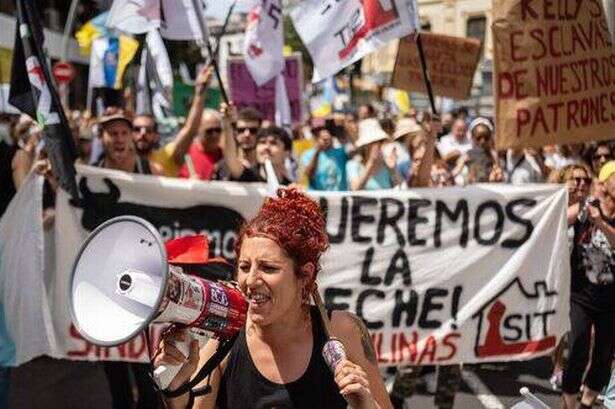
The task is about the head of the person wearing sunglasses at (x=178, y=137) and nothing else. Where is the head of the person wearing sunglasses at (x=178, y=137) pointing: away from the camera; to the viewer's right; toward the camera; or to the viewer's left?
toward the camera

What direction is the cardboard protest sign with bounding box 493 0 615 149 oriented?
toward the camera

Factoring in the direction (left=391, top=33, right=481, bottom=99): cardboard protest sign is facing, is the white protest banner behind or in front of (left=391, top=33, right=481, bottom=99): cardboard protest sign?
in front

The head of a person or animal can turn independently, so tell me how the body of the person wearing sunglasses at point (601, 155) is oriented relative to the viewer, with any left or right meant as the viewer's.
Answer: facing the viewer

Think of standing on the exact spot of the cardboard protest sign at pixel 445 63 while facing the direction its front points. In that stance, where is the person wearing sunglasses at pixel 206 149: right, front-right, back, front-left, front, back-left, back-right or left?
front-right

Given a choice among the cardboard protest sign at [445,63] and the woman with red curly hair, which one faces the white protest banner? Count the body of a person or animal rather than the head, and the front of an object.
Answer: the cardboard protest sign

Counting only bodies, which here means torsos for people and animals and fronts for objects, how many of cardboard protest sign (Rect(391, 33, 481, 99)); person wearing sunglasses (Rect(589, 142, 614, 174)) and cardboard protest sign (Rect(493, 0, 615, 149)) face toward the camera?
3

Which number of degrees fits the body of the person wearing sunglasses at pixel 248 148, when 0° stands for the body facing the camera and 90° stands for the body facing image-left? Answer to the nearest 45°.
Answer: approximately 0°

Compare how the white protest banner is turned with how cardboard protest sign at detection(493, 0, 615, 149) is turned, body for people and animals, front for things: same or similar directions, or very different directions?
same or similar directions

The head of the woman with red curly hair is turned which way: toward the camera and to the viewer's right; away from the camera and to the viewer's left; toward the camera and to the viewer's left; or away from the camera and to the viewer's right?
toward the camera and to the viewer's left

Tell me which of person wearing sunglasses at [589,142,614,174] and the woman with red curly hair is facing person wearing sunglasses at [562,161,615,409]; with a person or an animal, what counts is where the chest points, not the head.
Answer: person wearing sunglasses at [589,142,614,174]

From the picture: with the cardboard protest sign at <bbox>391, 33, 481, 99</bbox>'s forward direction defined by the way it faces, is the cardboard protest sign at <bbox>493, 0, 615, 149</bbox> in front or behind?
in front

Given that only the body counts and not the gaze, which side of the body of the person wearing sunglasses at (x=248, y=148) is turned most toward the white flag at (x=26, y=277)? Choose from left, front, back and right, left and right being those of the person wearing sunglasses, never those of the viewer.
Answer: right

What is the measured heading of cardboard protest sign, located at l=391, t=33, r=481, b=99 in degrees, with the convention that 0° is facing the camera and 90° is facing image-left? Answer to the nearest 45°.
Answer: approximately 0°
